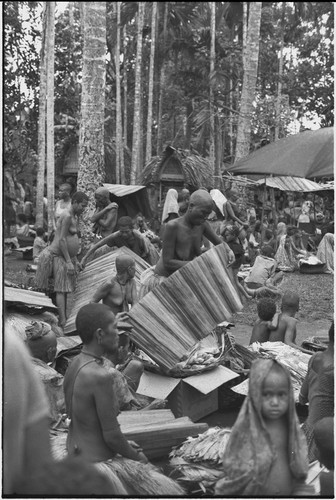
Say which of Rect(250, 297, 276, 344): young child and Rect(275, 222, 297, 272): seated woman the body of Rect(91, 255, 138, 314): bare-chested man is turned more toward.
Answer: the young child

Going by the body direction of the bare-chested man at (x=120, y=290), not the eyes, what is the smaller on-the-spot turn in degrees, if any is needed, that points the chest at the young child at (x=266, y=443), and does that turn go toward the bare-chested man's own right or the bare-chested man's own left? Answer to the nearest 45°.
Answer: approximately 45° to the bare-chested man's own right

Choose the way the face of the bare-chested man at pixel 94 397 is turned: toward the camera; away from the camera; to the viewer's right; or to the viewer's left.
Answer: to the viewer's right

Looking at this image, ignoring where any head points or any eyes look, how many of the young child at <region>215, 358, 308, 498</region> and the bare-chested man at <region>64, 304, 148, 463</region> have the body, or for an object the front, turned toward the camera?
1

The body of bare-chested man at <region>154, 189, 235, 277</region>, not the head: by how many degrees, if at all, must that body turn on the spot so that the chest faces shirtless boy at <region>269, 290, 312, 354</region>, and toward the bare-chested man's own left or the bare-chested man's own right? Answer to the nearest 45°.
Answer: approximately 45° to the bare-chested man's own left

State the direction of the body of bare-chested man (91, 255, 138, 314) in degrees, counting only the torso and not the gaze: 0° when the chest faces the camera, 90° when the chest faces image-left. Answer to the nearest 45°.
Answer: approximately 315°

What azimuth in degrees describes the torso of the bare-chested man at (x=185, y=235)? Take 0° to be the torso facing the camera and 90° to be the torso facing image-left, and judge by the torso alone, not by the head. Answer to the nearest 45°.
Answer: approximately 315°

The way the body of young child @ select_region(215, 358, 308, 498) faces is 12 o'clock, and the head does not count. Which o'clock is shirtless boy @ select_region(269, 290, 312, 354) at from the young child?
The shirtless boy is roughly at 6 o'clock from the young child.

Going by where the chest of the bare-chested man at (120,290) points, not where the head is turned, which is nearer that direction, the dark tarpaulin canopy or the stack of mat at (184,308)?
the stack of mat

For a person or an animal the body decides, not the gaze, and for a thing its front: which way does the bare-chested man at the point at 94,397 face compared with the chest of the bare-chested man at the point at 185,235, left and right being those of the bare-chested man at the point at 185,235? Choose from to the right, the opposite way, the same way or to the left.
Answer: to the left

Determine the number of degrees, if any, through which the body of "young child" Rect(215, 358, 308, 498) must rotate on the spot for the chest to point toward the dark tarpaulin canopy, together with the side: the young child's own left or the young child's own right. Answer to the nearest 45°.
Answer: approximately 180°
